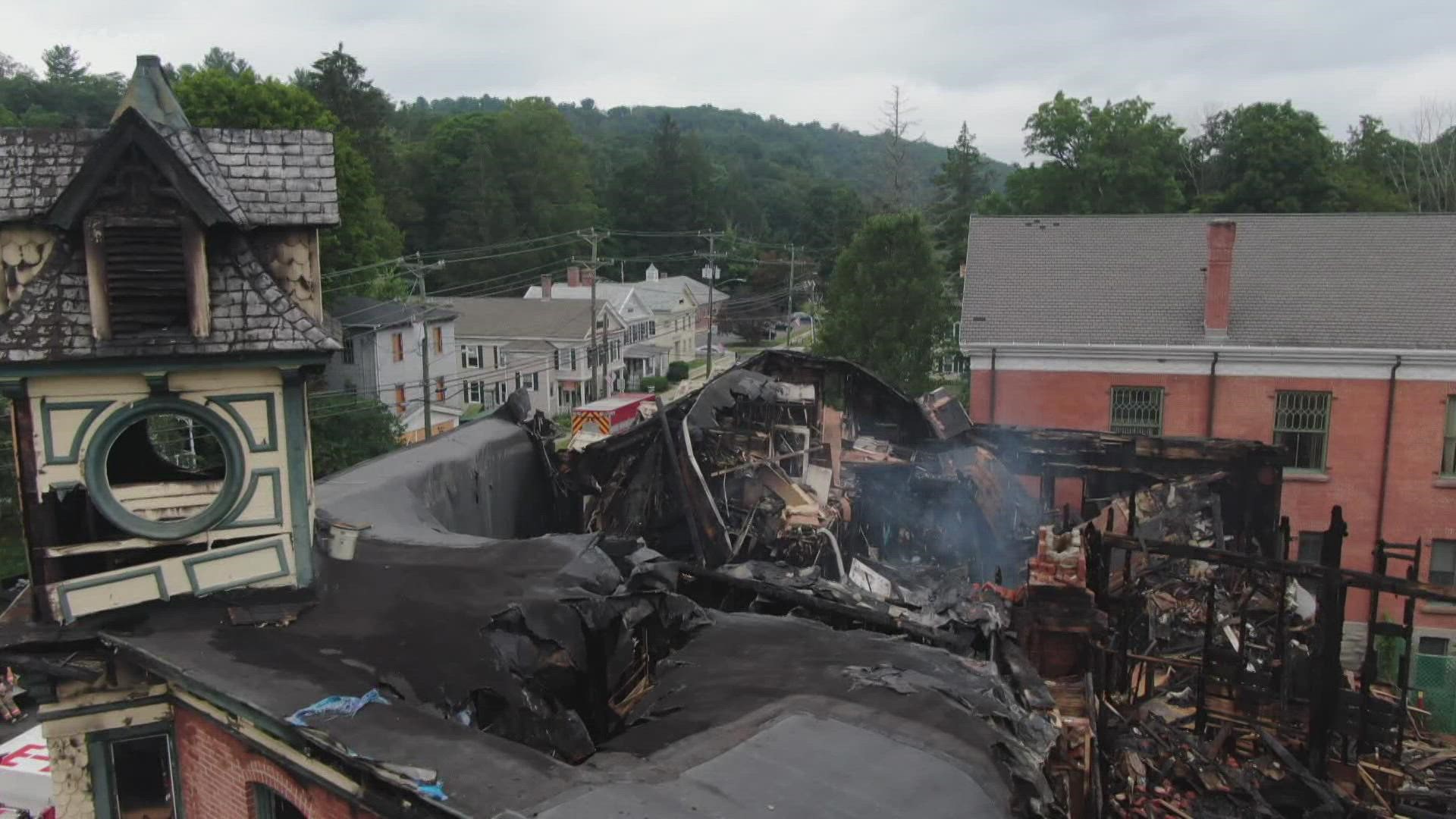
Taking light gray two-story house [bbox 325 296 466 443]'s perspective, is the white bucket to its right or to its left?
on its right

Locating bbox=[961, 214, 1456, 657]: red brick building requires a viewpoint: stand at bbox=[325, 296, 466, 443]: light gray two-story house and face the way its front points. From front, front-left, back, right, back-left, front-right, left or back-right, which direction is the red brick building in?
front

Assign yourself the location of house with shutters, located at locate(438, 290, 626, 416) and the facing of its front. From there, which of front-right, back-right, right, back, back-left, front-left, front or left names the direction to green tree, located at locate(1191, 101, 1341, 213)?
front-left

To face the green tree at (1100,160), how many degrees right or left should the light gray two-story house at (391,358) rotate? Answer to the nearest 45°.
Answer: approximately 45° to its left

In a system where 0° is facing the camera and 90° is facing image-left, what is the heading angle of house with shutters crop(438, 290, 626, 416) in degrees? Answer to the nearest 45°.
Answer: approximately 315°

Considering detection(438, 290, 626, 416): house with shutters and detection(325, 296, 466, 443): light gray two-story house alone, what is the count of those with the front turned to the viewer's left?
0

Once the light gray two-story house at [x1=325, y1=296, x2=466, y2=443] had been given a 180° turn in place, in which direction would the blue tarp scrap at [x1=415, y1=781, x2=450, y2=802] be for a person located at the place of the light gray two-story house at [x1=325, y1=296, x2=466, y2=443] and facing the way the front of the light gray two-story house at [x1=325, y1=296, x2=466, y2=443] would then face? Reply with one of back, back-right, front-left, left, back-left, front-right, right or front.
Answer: back-left

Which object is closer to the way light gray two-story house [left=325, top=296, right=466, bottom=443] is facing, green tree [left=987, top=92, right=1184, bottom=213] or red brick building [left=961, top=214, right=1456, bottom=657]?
the red brick building

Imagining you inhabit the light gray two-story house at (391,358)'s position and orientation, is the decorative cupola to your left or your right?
on your right

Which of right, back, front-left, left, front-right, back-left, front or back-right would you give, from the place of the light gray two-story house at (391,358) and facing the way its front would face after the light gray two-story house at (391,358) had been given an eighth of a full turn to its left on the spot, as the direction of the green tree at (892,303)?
front-right

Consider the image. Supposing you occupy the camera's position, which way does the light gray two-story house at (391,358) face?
facing the viewer and to the right of the viewer

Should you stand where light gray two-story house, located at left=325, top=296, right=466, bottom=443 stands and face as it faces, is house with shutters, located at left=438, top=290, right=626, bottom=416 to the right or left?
on its left

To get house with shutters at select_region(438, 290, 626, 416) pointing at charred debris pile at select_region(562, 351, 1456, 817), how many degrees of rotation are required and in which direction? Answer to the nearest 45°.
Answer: approximately 45° to its right

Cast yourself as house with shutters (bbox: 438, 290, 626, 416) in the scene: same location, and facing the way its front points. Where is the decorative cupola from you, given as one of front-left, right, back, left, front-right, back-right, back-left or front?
front-right

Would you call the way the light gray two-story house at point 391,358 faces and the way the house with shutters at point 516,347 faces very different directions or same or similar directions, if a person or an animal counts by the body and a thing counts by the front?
same or similar directions
